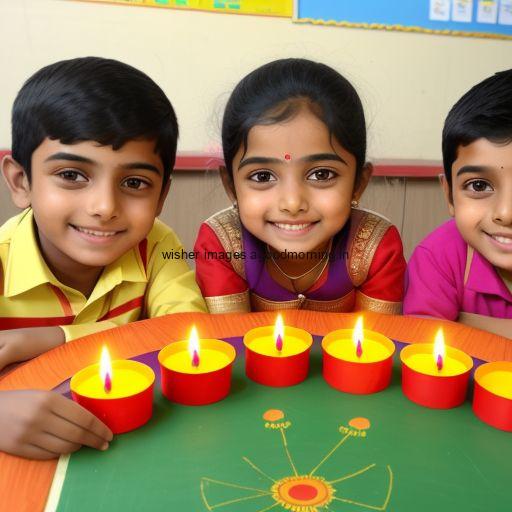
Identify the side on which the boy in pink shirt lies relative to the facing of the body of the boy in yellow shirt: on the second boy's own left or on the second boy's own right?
on the second boy's own left

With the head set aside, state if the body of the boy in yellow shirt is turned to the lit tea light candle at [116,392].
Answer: yes

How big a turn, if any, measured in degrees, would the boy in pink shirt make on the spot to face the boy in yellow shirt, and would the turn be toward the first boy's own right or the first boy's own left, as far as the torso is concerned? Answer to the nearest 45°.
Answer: approximately 45° to the first boy's own right

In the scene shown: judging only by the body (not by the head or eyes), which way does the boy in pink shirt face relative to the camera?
toward the camera

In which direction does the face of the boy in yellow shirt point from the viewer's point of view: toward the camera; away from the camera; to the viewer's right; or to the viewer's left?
toward the camera

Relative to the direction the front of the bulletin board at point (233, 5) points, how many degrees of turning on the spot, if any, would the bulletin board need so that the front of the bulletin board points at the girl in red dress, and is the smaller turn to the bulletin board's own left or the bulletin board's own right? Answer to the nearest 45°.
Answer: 0° — it already faces them

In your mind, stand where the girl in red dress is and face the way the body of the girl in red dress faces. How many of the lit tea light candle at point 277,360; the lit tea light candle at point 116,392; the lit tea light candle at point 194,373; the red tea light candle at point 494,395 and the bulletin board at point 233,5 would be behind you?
1

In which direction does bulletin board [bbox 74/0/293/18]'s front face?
toward the camera

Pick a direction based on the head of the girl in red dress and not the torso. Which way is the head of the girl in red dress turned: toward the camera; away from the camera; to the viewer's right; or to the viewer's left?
toward the camera

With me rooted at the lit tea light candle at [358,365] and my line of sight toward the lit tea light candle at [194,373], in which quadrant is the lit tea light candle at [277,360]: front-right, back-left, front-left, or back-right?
front-right

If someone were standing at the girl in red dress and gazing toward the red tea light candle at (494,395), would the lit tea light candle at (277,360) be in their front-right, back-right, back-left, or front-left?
front-right

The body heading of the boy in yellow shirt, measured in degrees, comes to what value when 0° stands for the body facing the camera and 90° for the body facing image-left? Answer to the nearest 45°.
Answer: approximately 0°

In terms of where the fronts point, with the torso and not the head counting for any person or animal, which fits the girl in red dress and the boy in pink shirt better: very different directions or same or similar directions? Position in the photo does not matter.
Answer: same or similar directions

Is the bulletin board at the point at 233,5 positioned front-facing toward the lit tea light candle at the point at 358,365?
yes

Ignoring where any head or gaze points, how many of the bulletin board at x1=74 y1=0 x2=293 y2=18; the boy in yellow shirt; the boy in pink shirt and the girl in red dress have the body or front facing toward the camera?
4

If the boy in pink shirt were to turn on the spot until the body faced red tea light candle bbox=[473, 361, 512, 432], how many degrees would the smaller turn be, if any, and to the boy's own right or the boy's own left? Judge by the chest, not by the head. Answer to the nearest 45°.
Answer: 0° — they already face it

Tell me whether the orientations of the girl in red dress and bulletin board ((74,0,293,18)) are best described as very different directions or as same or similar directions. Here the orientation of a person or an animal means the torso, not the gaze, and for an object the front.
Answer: same or similar directions
